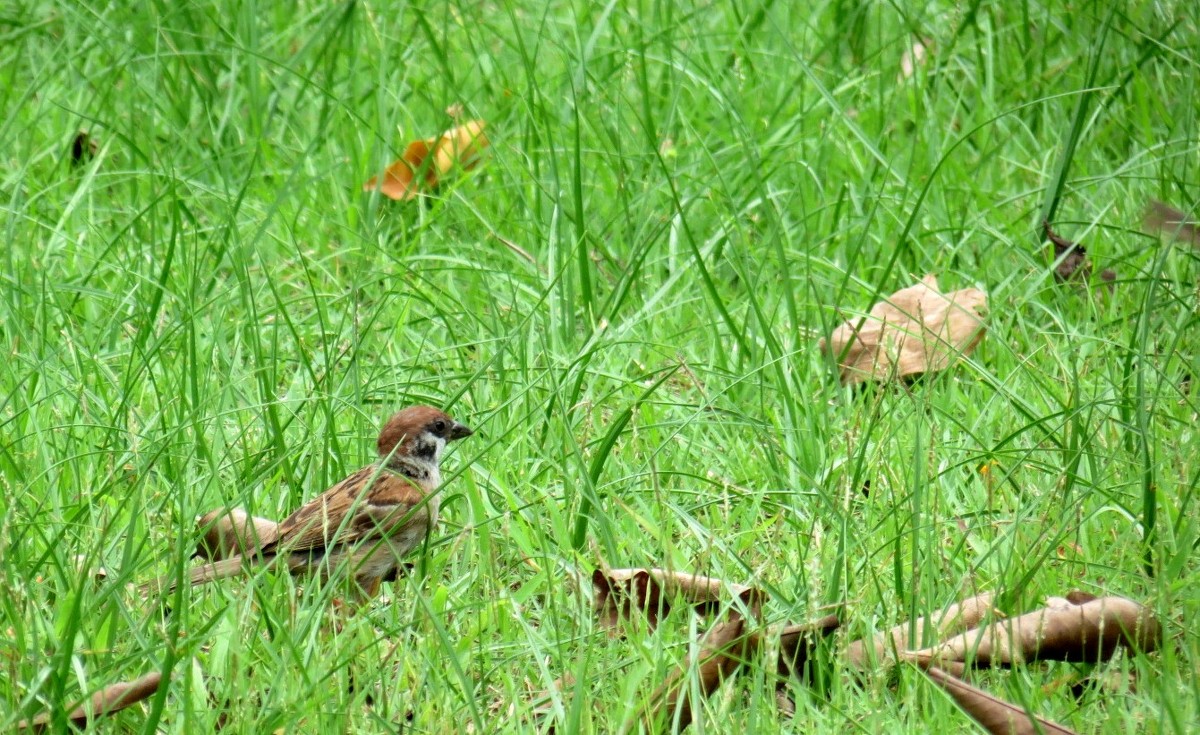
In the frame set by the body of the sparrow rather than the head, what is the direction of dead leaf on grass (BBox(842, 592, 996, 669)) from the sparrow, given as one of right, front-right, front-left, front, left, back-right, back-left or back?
front-right

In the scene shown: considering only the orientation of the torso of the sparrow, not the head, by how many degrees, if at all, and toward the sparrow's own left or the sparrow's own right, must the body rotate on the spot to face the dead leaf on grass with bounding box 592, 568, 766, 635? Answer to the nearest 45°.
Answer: approximately 45° to the sparrow's own right

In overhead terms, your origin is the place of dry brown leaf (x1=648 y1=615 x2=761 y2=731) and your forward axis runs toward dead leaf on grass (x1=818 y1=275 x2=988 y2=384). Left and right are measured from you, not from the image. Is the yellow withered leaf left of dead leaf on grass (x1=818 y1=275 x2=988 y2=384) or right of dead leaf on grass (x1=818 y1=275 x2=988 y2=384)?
left

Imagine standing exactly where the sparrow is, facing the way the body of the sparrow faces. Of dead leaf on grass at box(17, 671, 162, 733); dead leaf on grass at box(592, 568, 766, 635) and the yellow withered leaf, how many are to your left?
1

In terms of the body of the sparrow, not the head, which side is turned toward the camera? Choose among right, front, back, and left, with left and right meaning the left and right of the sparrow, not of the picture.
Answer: right

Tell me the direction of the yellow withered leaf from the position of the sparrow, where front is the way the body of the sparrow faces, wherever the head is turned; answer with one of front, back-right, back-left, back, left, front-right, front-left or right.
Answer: left

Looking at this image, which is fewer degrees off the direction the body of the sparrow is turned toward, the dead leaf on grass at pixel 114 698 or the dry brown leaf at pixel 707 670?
the dry brown leaf

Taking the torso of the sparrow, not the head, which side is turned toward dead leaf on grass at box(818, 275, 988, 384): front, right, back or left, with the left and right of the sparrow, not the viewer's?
front

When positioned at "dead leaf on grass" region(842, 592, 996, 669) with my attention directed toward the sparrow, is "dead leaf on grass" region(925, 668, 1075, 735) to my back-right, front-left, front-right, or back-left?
back-left

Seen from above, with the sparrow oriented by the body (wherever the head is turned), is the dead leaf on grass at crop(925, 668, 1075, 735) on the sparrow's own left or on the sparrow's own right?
on the sparrow's own right

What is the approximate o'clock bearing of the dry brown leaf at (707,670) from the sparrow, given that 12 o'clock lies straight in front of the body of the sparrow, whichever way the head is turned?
The dry brown leaf is roughly at 2 o'clock from the sparrow.

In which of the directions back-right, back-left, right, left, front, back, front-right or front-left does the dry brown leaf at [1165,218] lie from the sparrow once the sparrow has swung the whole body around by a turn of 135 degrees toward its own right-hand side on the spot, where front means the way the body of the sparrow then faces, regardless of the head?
back-left
